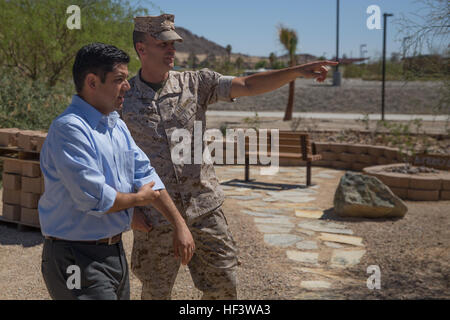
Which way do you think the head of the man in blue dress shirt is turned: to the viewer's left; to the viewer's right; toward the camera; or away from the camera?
to the viewer's right

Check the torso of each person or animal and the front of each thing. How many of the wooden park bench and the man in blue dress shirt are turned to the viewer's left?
0

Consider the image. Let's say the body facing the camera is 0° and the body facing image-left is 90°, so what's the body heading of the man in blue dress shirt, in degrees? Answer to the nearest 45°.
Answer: approximately 315°

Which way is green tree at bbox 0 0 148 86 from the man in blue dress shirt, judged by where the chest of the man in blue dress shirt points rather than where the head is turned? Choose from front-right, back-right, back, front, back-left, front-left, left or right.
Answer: back-left

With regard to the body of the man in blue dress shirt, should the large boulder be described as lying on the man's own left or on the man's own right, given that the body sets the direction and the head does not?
on the man's own left

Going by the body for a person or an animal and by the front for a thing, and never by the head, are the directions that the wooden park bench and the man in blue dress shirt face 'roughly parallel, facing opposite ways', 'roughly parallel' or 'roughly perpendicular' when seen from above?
roughly perpendicular

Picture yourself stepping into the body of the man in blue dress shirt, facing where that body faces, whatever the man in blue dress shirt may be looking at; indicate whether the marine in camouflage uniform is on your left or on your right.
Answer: on your left
